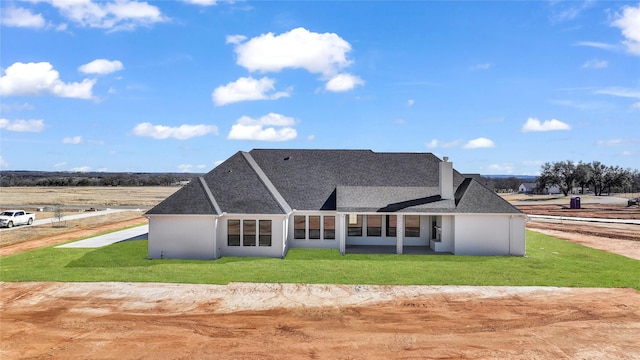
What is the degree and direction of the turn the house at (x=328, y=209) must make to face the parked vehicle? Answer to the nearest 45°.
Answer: approximately 45° to its left

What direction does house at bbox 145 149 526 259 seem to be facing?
away from the camera
